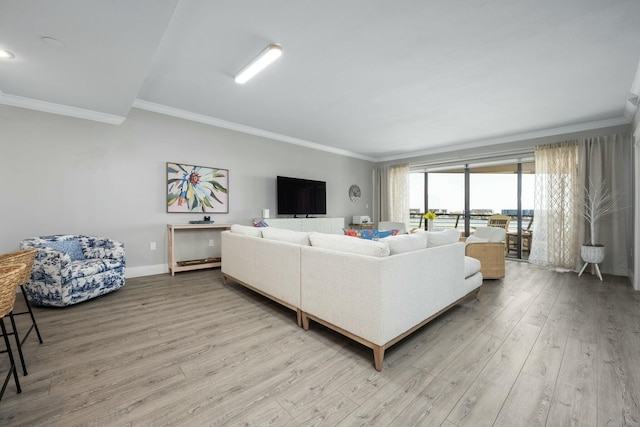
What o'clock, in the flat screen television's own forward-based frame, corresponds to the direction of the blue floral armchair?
The blue floral armchair is roughly at 3 o'clock from the flat screen television.

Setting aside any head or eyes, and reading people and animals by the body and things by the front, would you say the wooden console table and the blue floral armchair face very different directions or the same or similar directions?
same or similar directions

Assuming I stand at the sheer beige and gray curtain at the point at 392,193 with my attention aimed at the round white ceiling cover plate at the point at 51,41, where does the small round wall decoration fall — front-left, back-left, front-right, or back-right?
front-right

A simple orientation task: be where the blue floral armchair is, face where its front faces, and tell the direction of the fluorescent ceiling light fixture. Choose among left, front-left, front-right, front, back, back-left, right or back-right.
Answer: front

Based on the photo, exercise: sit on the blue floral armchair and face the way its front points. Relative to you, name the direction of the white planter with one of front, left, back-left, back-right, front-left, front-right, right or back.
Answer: front

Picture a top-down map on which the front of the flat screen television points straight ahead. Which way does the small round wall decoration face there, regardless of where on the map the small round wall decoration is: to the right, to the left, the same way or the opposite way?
the same way

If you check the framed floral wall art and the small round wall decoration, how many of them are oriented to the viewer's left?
0

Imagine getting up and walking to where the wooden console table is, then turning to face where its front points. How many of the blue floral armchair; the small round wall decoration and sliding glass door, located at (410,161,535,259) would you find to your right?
1

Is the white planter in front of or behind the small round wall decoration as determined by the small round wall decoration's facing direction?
in front

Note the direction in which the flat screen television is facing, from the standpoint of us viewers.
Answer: facing the viewer and to the right of the viewer

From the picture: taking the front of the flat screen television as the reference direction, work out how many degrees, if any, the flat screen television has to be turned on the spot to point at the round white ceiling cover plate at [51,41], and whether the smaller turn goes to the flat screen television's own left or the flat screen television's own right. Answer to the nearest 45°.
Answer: approximately 90° to the flat screen television's own right

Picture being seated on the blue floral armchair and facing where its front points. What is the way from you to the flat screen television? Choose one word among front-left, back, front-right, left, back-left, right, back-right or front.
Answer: front-left

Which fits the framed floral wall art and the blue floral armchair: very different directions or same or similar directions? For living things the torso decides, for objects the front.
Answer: same or similar directions
